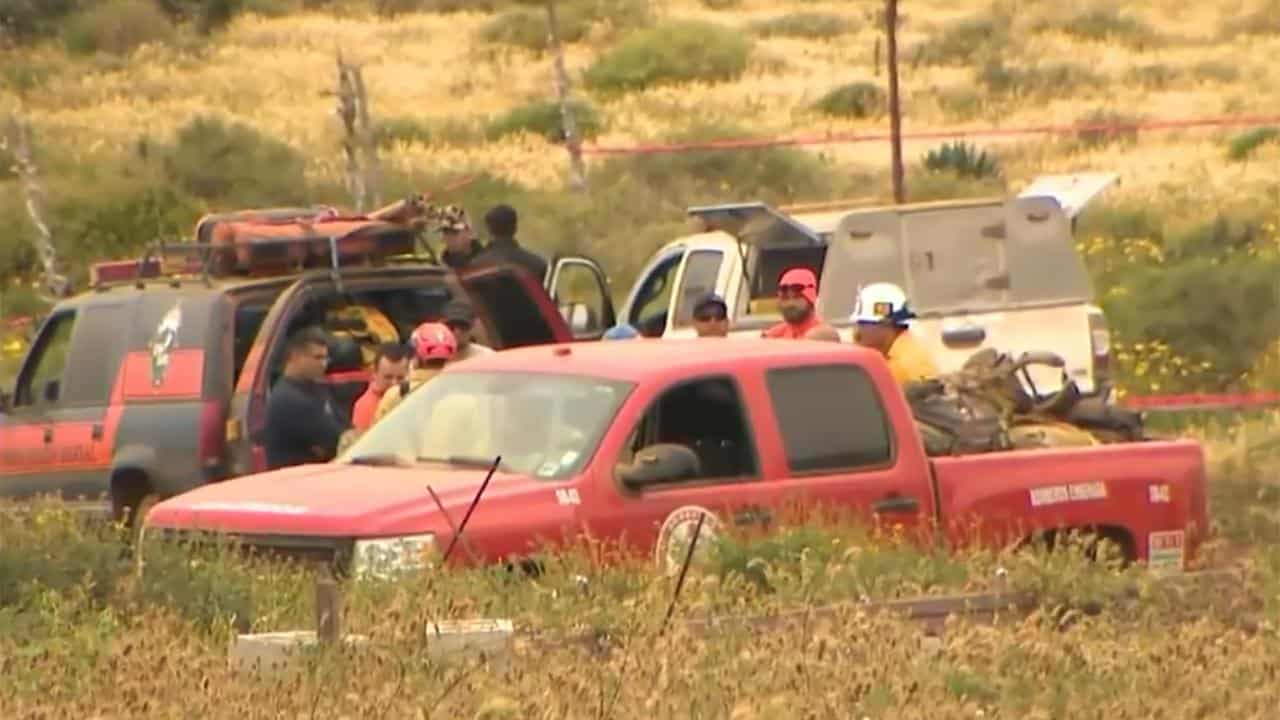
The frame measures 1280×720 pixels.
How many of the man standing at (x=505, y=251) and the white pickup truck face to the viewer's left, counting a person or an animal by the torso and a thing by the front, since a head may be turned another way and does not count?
1

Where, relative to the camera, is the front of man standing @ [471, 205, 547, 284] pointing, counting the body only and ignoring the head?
away from the camera

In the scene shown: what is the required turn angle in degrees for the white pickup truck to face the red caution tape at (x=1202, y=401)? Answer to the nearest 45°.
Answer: approximately 135° to its right

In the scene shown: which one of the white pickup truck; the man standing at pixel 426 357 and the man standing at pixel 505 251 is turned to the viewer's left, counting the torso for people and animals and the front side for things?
the white pickup truck

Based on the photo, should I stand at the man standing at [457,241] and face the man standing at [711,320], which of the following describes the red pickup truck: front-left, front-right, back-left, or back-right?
front-right

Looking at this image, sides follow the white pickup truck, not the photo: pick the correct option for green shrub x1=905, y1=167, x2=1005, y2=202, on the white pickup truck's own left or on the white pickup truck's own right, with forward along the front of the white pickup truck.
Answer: on the white pickup truck's own right

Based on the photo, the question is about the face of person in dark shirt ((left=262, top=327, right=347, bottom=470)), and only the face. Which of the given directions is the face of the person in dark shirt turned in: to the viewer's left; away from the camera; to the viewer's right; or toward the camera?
to the viewer's right

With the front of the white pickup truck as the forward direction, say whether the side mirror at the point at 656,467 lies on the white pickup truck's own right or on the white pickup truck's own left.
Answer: on the white pickup truck's own left

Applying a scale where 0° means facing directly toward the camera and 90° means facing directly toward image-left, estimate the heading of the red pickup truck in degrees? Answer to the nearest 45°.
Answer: approximately 45°

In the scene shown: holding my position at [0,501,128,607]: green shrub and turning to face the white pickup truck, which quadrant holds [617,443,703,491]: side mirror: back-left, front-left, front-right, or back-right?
front-right

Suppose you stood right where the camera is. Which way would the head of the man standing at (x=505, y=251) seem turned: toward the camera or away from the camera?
away from the camera

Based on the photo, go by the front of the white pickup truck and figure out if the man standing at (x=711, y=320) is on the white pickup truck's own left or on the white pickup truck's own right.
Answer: on the white pickup truck's own left

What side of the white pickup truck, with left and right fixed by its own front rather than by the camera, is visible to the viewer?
left
